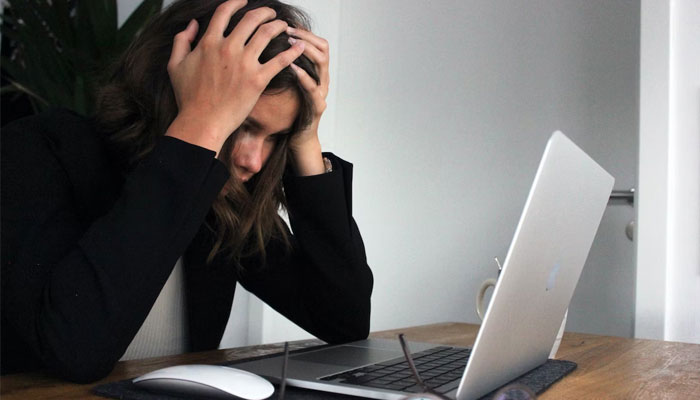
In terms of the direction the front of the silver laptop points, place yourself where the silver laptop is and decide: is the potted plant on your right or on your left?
on your right

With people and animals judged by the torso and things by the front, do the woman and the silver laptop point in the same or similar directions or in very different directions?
very different directions

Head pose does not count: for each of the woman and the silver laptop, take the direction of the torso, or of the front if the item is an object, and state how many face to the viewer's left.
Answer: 1

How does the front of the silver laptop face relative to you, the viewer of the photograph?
facing to the left of the viewer

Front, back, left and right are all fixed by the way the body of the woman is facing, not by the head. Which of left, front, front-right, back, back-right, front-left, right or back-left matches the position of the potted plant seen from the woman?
back-left

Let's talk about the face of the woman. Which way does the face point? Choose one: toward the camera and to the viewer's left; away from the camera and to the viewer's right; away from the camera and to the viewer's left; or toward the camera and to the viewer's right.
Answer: toward the camera and to the viewer's right
